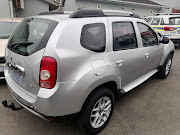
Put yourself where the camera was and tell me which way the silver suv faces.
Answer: facing away from the viewer and to the right of the viewer

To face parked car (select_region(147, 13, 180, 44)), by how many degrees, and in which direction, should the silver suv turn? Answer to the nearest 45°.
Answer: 0° — it already faces it
